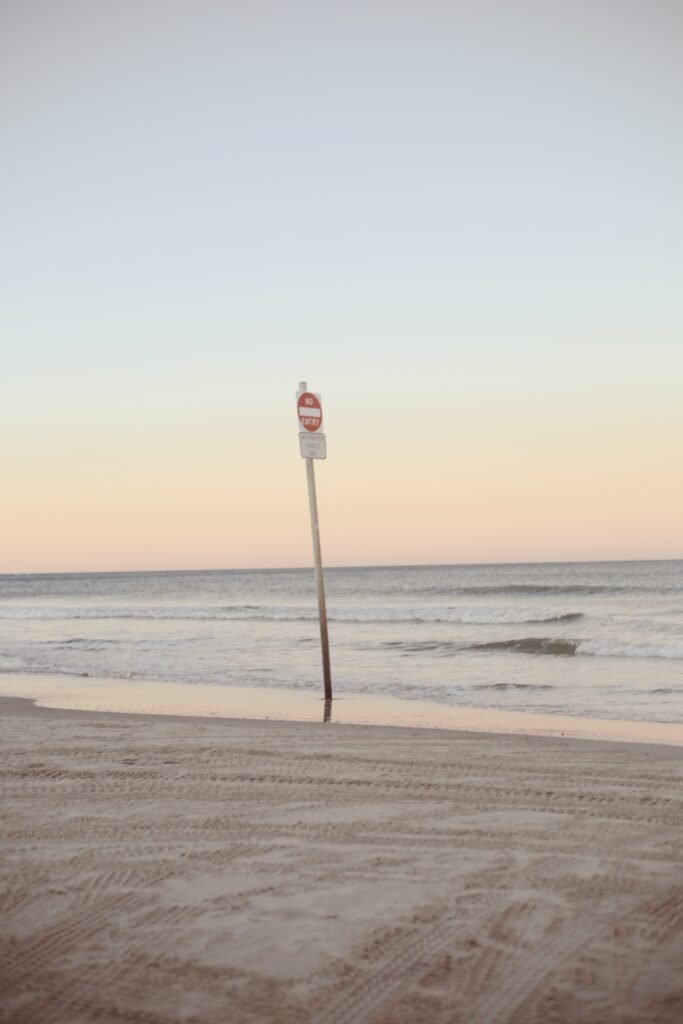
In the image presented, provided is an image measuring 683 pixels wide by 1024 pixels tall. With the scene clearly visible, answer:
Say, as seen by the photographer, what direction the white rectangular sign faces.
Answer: facing the viewer
